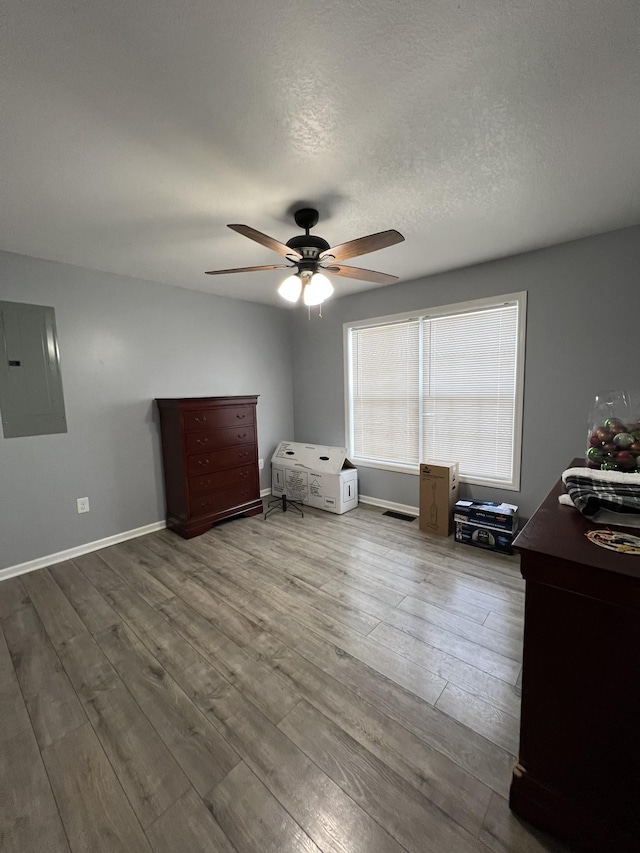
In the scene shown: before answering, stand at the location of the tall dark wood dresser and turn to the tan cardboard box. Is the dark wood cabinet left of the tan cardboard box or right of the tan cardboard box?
right

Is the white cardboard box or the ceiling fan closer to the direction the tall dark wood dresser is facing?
the ceiling fan

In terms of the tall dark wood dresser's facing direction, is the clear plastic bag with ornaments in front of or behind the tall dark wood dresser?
in front

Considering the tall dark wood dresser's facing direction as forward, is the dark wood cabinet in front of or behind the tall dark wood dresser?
in front

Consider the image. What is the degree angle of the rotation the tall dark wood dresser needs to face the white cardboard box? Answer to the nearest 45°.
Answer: approximately 45° to its left

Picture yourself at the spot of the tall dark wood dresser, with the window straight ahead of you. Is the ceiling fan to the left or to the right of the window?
right

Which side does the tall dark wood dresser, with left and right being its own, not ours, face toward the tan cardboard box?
front

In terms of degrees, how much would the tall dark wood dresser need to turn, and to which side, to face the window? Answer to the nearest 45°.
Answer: approximately 45° to its left

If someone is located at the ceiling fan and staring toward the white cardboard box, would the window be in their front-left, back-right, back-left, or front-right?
front-right

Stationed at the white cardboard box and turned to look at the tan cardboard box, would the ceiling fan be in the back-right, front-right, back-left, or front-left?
front-right

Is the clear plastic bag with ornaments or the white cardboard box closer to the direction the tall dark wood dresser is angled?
the clear plastic bag with ornaments

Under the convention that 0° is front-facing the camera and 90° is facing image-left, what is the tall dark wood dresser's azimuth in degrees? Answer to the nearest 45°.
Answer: approximately 315°

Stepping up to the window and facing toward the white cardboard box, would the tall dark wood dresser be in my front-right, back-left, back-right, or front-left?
front-left

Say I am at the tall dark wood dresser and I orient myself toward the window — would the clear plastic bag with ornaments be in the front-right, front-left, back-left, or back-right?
front-right

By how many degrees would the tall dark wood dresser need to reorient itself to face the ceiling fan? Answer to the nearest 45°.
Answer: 0° — it already faces it

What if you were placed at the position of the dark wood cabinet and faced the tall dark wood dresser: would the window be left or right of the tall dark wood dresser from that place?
right
